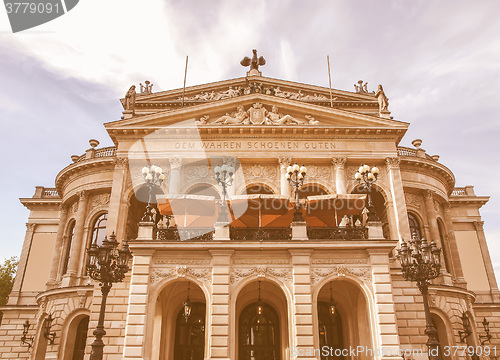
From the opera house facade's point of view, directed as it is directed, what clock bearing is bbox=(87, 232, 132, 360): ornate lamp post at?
The ornate lamp post is roughly at 1 o'clock from the opera house facade.

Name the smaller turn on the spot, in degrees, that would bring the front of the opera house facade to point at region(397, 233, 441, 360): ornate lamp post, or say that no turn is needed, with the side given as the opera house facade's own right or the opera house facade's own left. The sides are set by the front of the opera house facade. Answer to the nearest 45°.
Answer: approximately 45° to the opera house facade's own left

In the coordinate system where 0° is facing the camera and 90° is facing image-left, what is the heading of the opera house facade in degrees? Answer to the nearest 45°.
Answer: approximately 0°
